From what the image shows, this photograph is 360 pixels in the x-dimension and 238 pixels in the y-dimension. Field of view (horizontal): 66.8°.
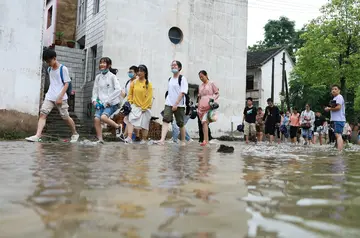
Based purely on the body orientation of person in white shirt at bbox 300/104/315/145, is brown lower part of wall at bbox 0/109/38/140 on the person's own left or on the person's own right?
on the person's own right

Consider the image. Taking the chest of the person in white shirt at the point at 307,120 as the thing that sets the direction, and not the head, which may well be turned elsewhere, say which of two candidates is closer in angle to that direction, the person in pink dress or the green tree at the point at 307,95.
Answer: the person in pink dress

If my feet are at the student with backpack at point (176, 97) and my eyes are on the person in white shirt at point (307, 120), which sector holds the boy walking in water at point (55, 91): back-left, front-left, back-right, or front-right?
back-left

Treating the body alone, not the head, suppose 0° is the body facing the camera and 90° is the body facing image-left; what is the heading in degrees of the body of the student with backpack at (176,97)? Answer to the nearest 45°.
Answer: approximately 45°

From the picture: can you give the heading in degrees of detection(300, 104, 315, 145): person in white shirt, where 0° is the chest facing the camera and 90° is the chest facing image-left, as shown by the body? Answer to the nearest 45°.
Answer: approximately 0°

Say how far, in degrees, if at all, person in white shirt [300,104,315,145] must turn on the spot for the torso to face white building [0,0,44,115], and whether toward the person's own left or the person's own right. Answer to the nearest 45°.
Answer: approximately 45° to the person's own right

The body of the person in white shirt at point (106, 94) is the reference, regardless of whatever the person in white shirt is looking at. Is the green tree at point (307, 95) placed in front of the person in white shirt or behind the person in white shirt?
behind

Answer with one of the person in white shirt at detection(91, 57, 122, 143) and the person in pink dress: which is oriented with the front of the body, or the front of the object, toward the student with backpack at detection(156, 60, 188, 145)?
the person in pink dress
